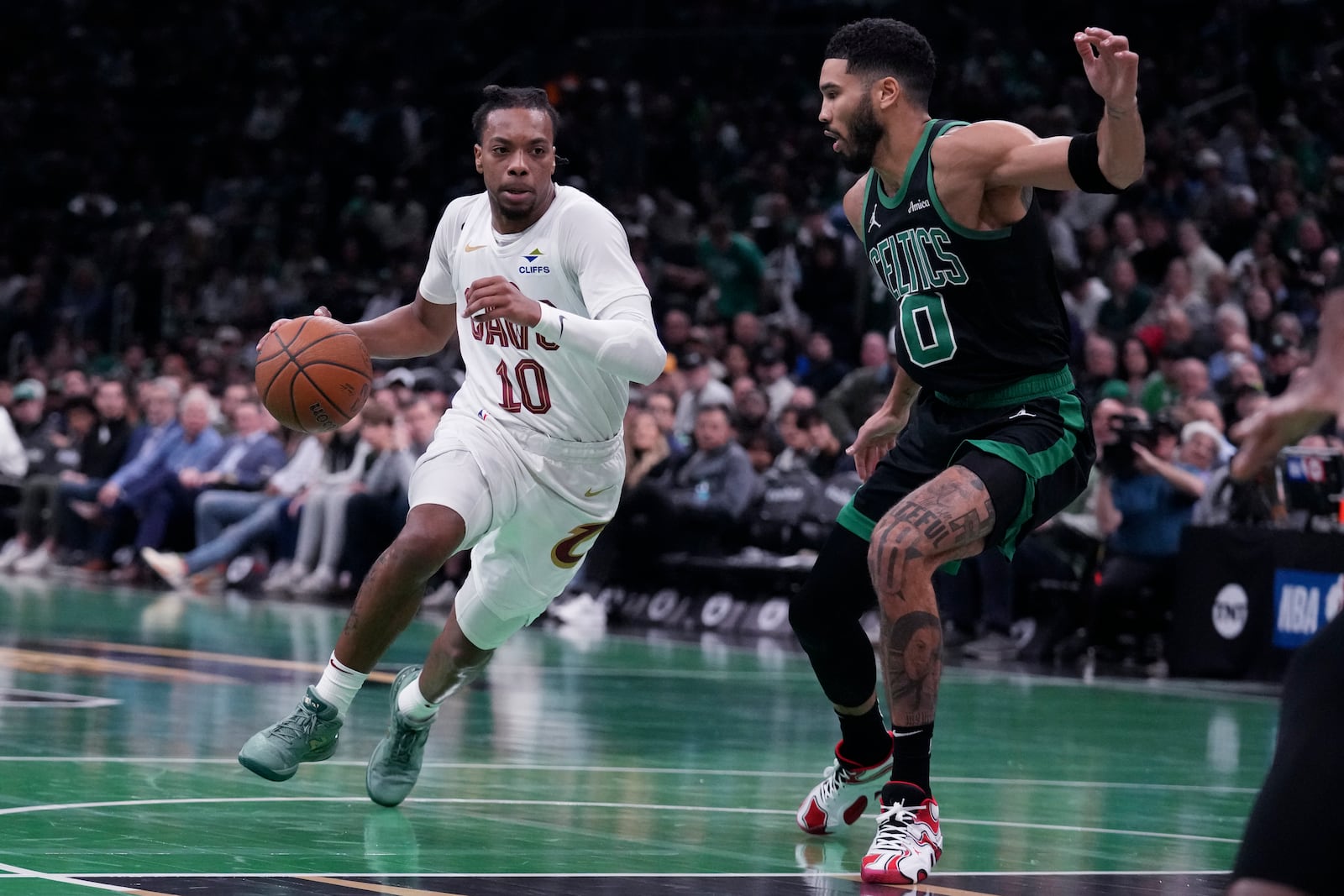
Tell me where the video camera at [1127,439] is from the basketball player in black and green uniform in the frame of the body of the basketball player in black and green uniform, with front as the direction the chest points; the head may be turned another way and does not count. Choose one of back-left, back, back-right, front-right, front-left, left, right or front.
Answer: back-right

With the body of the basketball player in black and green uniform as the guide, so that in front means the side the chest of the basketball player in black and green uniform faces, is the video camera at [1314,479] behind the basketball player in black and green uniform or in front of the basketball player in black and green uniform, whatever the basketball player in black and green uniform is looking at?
behind

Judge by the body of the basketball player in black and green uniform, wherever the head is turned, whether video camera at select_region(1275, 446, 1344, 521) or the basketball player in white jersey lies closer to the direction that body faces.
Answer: the basketball player in white jersey

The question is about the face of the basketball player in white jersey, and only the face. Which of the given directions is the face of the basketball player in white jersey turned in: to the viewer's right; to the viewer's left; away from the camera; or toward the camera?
toward the camera

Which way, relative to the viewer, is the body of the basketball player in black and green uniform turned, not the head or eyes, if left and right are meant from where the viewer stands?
facing the viewer and to the left of the viewer

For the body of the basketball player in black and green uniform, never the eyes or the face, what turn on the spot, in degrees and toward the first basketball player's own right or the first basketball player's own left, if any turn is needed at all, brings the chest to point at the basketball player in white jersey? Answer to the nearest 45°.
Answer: approximately 45° to the first basketball player's own right
